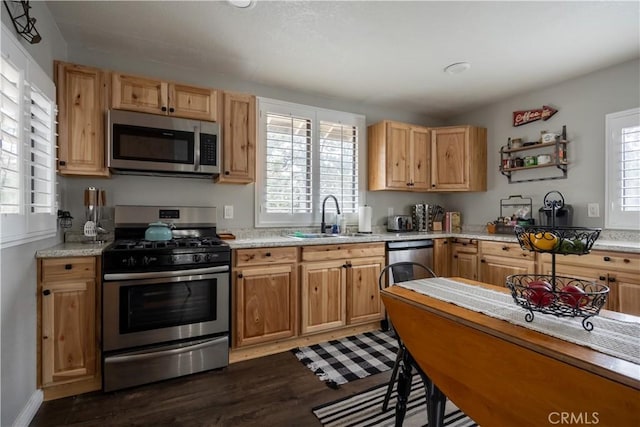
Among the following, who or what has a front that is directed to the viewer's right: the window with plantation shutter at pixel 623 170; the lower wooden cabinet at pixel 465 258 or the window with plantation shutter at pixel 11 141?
the window with plantation shutter at pixel 11 141

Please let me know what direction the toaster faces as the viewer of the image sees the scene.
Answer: facing the viewer and to the right of the viewer

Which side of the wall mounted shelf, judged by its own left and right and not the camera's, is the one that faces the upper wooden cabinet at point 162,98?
front

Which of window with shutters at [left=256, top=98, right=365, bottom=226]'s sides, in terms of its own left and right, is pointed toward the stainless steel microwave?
right

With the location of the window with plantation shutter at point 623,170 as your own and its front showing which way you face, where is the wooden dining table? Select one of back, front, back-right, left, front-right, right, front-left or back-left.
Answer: front-left

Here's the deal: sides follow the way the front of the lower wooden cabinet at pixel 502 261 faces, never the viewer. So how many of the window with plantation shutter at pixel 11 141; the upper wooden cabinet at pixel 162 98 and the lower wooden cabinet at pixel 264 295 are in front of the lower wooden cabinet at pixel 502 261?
3

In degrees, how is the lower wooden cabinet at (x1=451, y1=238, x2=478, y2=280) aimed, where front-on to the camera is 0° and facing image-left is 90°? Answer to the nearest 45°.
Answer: approximately 45°

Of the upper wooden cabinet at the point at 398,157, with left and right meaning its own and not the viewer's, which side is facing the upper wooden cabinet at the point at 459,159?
left

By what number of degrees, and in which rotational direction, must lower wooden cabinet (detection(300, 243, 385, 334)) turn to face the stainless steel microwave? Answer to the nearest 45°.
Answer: approximately 135° to its right

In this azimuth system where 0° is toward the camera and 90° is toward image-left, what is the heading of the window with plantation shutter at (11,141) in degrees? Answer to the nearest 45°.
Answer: approximately 270°
